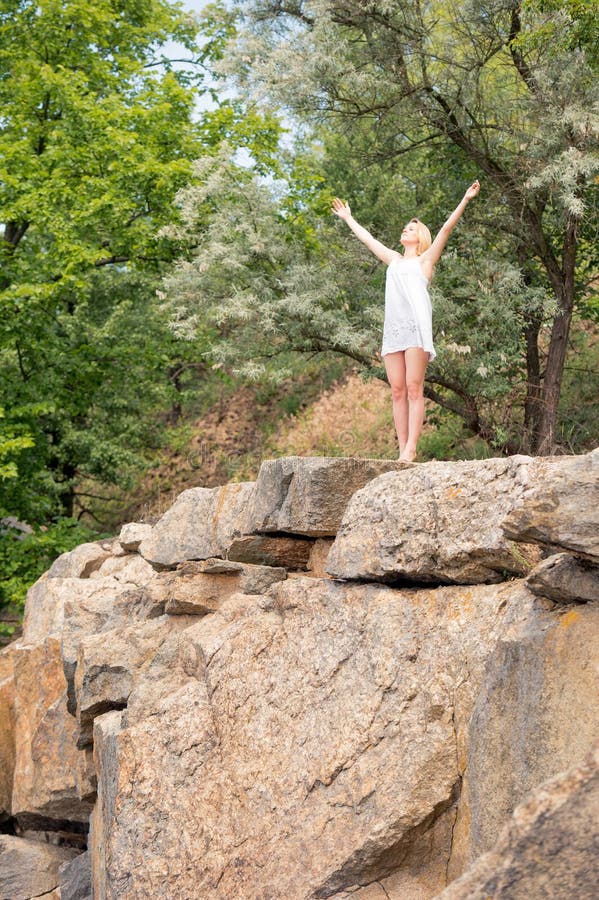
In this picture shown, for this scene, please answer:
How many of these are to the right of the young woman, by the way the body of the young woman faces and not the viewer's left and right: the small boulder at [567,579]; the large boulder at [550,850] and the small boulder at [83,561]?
1

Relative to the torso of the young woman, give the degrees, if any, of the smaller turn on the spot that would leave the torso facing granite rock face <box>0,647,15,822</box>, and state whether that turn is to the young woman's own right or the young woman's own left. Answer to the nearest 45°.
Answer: approximately 90° to the young woman's own right

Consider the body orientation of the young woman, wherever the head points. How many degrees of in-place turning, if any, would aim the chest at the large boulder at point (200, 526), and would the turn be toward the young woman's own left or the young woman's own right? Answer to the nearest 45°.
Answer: approximately 90° to the young woman's own right

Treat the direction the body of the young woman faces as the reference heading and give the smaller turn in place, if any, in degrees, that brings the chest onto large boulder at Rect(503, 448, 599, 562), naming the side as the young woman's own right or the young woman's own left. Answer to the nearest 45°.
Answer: approximately 45° to the young woman's own left

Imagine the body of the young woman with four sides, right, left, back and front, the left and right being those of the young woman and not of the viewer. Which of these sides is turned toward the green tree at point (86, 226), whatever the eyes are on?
right

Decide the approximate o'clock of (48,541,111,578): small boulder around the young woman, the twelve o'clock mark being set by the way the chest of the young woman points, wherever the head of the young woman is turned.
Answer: The small boulder is roughly at 3 o'clock from the young woman.

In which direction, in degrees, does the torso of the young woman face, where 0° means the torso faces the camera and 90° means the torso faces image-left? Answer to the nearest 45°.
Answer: approximately 45°

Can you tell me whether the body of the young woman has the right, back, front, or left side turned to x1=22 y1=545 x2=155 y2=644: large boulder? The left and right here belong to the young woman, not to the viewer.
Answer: right
